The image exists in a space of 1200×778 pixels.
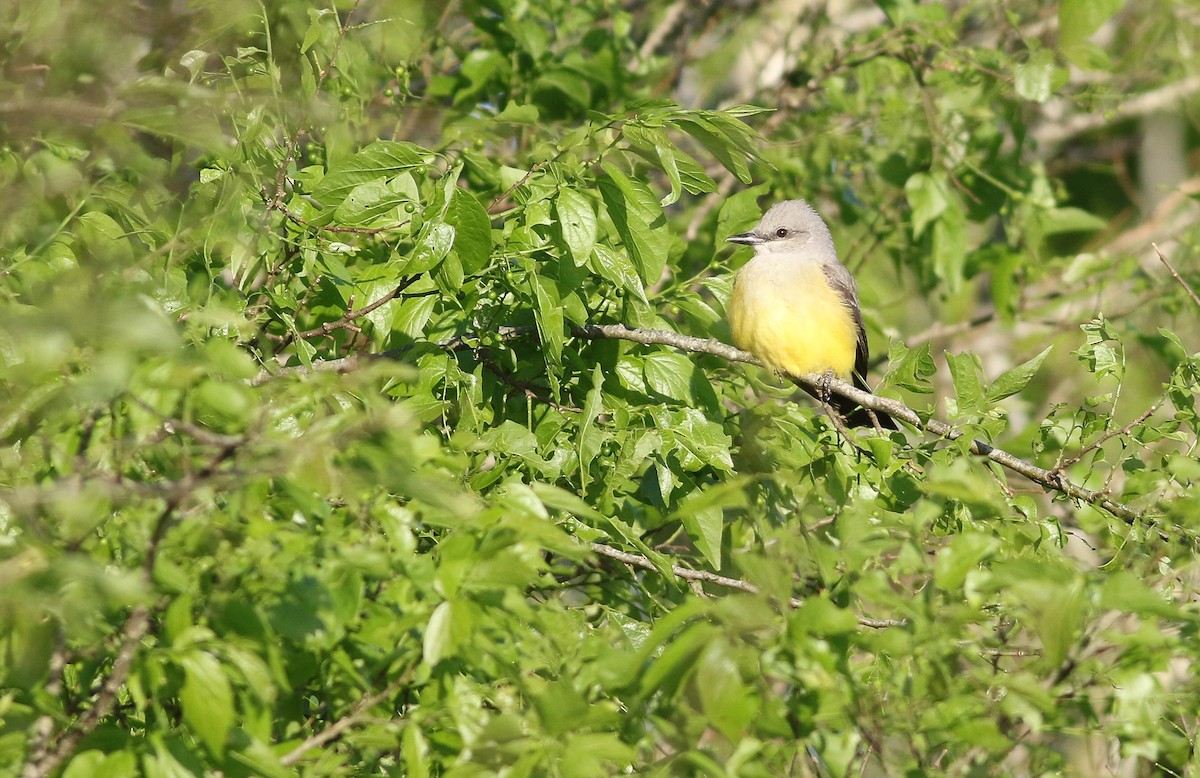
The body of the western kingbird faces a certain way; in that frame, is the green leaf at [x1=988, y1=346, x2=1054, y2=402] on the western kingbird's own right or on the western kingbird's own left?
on the western kingbird's own left

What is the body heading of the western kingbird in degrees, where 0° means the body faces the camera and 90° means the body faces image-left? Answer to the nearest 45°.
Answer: approximately 45°

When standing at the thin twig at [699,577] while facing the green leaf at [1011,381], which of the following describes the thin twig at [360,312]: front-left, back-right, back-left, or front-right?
back-left

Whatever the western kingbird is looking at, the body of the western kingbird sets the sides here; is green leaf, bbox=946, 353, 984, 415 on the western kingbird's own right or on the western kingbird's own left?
on the western kingbird's own left
